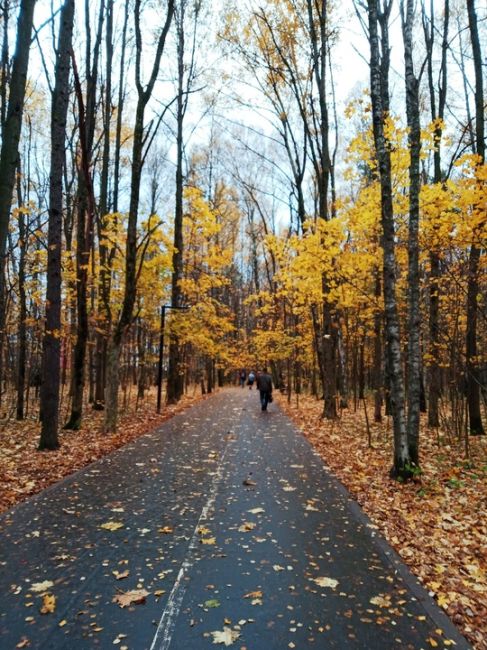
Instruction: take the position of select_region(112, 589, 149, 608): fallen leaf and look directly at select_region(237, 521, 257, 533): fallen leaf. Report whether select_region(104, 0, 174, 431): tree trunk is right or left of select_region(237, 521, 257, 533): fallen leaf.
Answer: left

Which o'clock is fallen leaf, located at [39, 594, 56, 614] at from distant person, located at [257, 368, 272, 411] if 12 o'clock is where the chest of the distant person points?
The fallen leaf is roughly at 6 o'clock from the distant person.

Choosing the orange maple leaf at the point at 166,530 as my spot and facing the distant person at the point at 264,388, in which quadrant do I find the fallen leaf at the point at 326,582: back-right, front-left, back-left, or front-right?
back-right

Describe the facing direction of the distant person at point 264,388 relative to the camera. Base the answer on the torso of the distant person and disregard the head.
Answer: away from the camera

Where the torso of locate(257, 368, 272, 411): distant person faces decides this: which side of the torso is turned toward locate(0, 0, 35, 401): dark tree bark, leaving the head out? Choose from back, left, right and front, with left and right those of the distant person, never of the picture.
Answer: back

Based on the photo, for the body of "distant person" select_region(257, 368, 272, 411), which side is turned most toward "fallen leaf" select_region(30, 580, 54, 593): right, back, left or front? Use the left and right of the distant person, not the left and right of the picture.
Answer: back

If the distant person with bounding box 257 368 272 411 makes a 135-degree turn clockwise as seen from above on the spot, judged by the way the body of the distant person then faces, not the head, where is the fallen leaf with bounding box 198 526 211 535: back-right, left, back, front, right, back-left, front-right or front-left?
front-right

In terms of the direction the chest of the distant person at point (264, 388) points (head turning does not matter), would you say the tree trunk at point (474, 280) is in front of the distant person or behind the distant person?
behind

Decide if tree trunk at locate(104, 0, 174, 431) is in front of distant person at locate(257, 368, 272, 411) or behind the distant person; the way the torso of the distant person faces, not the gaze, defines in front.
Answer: behind

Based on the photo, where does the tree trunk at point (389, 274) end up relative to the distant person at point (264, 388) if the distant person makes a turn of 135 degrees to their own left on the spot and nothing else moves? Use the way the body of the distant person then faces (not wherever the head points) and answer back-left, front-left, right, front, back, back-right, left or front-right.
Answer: front-left

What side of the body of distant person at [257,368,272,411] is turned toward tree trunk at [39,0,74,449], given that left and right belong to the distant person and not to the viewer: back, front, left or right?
back

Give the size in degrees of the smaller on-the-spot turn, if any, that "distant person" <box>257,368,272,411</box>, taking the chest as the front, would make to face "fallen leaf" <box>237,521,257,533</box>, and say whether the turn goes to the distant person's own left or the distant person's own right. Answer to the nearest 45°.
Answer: approximately 180°
